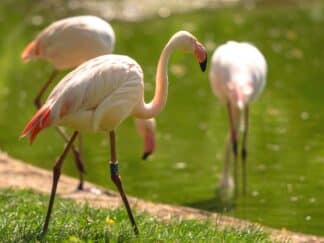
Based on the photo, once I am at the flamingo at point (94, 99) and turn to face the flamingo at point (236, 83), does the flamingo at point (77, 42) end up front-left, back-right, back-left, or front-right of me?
front-left

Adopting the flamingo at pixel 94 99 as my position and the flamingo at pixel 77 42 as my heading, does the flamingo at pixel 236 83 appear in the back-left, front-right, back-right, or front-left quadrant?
front-right

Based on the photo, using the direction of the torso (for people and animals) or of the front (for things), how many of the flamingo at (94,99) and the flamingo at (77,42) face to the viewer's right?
2

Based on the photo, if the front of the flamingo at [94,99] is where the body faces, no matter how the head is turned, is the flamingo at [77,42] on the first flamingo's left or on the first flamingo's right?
on the first flamingo's left

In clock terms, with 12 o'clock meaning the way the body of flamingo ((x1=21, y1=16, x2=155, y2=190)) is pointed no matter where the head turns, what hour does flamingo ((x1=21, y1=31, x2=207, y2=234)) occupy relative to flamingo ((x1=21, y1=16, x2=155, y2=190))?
flamingo ((x1=21, y1=31, x2=207, y2=234)) is roughly at 3 o'clock from flamingo ((x1=21, y1=16, x2=155, y2=190)).

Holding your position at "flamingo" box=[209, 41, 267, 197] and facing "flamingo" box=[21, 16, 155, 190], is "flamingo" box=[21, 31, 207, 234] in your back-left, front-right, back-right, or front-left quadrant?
front-left

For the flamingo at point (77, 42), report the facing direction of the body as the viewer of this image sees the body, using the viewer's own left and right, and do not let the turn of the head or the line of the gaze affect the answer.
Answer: facing to the right of the viewer

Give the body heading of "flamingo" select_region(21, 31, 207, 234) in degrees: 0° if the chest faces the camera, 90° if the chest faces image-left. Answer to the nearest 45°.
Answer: approximately 270°

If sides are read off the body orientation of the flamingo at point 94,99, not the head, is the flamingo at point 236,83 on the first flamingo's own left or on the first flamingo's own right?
on the first flamingo's own left
